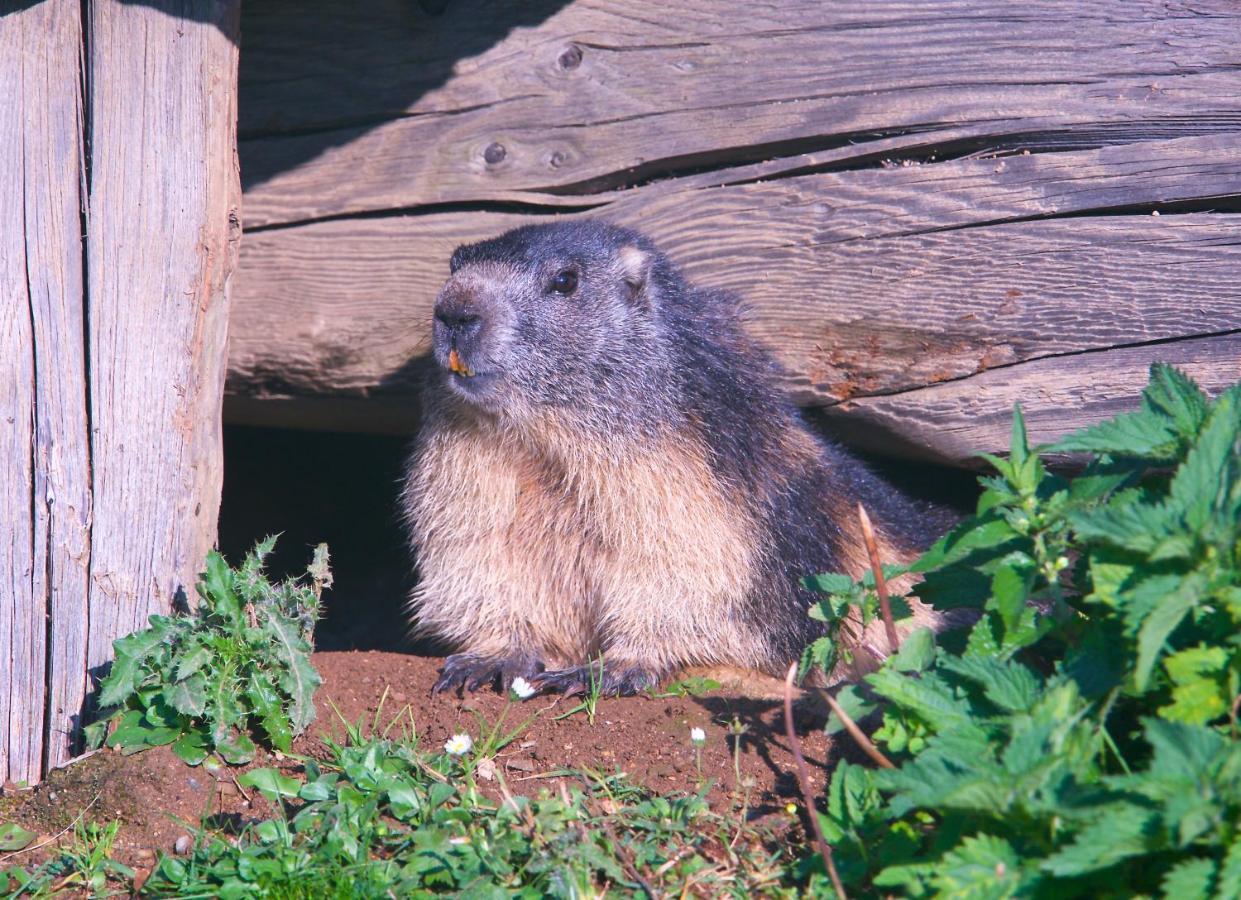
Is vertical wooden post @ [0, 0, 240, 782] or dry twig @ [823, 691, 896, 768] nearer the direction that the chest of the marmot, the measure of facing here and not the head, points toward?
the vertical wooden post

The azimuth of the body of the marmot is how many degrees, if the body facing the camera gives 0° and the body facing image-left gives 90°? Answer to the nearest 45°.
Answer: approximately 45°

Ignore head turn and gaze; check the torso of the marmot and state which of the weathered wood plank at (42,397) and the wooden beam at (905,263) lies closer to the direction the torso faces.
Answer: the weathered wood plank

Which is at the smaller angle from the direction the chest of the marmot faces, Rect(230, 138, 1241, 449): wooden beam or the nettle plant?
the nettle plant

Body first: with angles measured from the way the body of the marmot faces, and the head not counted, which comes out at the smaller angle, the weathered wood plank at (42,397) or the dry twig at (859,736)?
the weathered wood plank

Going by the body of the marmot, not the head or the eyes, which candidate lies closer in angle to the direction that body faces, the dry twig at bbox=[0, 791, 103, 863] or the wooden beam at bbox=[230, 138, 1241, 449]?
the dry twig

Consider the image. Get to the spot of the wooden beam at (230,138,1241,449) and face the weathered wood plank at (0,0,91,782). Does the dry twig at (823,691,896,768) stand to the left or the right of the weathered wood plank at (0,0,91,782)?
left

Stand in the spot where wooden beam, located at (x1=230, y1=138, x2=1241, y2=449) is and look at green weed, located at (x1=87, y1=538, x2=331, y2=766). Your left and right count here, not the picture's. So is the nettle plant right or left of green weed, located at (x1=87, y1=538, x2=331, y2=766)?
left
